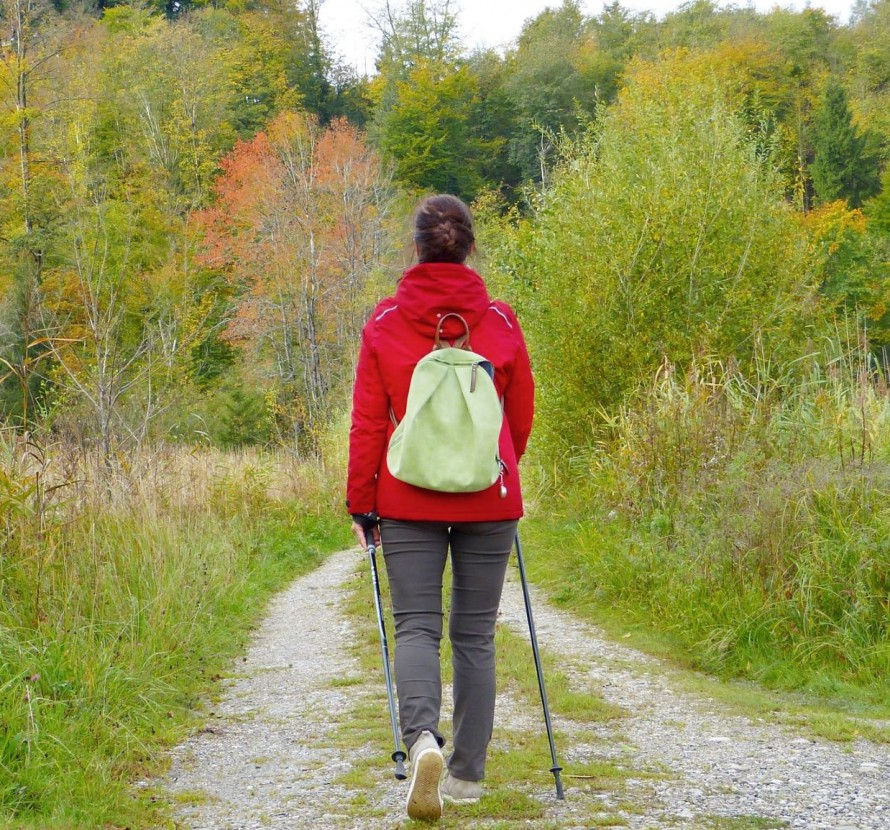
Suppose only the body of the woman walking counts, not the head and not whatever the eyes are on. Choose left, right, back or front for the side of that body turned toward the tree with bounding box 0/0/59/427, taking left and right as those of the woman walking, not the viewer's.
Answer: front

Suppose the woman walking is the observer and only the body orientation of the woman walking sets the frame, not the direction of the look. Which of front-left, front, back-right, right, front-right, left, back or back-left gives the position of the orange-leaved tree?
front

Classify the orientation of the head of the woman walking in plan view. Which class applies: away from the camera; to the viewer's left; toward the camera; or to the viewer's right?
away from the camera

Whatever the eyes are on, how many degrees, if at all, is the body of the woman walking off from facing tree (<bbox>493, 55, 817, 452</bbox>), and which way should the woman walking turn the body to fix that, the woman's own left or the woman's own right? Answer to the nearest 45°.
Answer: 0° — they already face it

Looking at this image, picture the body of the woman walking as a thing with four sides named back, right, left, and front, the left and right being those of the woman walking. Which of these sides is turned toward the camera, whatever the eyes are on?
back
